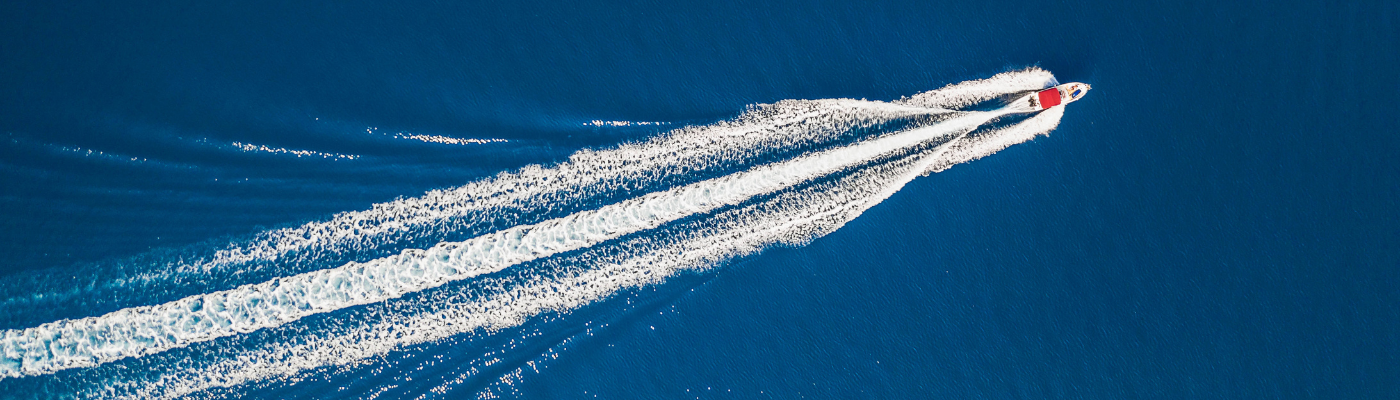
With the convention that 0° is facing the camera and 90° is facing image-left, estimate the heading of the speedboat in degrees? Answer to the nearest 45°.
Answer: approximately 270°
